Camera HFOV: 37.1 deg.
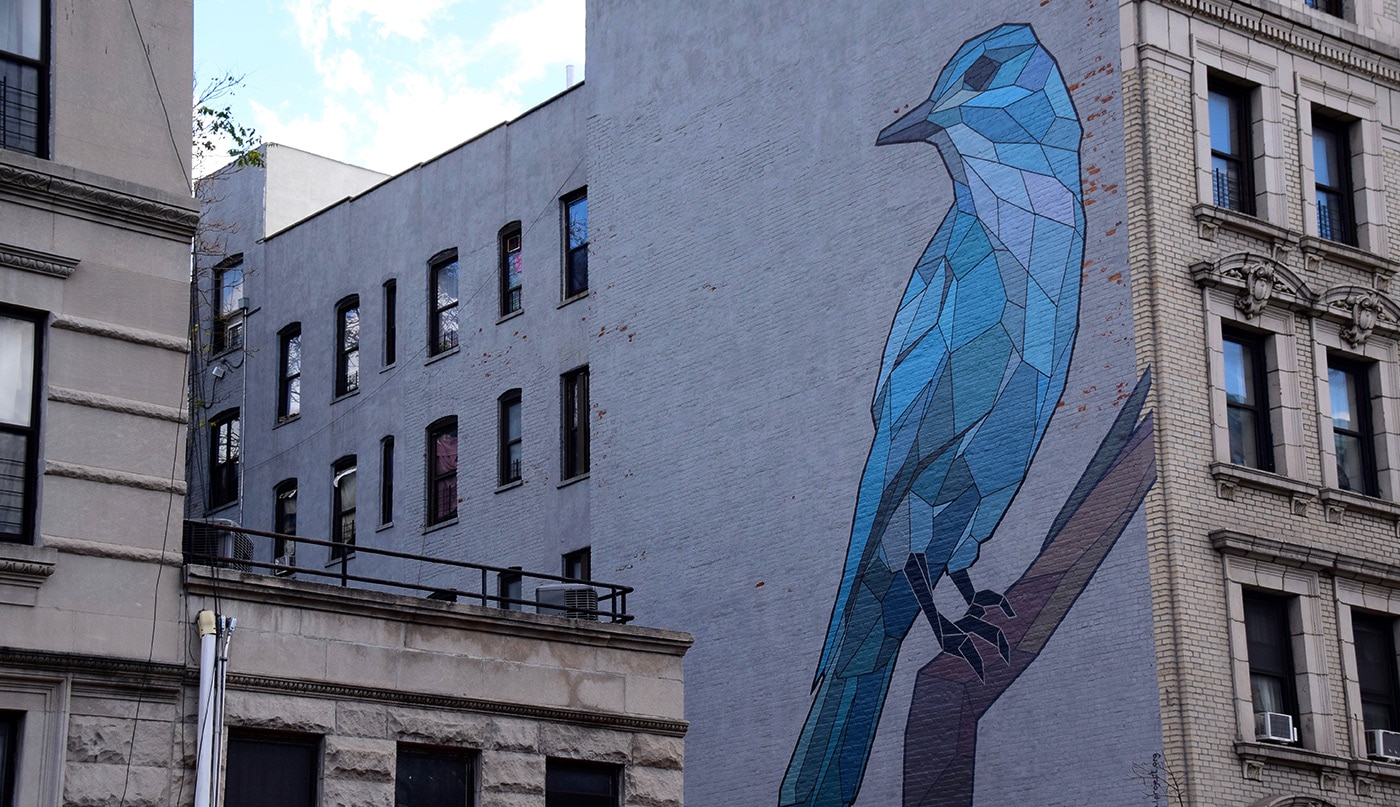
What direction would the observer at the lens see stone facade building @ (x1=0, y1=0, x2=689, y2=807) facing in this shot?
facing the viewer and to the right of the viewer

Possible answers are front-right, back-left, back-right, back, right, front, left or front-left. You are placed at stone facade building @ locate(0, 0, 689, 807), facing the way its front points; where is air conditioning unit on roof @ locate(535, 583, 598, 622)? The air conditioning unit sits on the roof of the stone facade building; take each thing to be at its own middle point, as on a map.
left

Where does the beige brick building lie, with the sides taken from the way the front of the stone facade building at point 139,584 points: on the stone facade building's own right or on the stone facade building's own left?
on the stone facade building's own left
